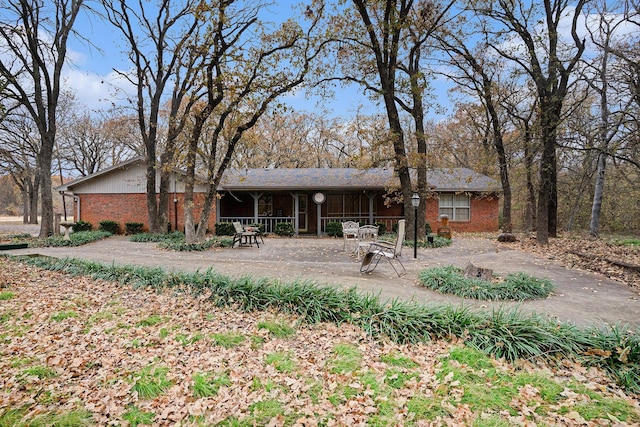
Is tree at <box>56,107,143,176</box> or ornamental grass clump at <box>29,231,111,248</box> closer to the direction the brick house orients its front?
the ornamental grass clump

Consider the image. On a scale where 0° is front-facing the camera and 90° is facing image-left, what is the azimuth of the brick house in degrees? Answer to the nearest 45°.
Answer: approximately 0°

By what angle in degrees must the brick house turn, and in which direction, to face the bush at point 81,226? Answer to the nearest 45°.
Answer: approximately 90° to its right

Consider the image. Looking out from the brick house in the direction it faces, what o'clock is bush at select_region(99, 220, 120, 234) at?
The bush is roughly at 3 o'clock from the brick house.

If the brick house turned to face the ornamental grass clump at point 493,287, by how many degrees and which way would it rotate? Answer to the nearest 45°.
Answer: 0° — it already faces it

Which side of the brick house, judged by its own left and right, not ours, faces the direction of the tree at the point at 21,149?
right
